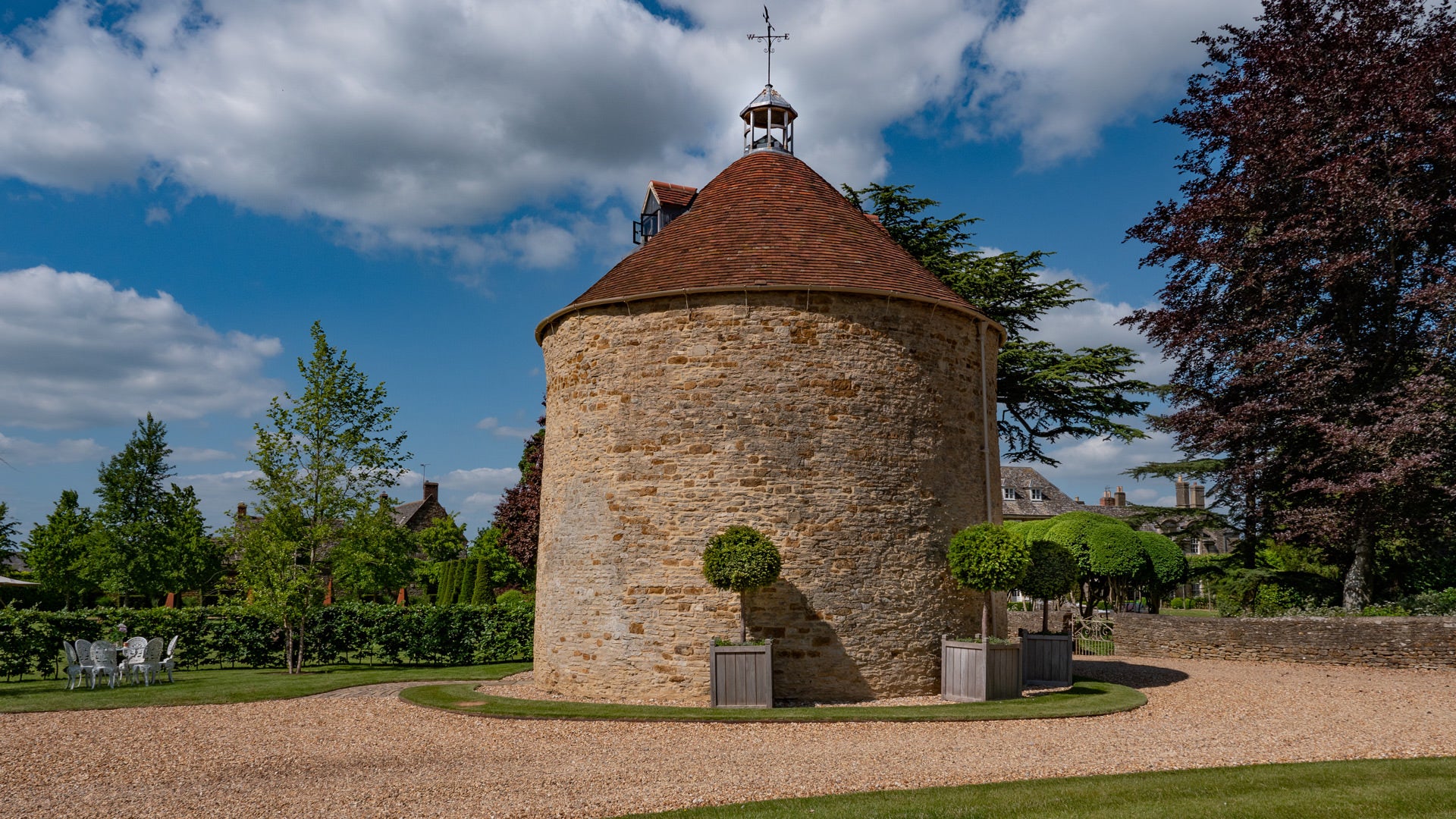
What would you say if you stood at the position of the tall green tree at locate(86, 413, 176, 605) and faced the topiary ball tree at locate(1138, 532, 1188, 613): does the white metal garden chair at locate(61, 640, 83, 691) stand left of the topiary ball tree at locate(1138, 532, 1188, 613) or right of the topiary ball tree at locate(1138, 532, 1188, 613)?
right

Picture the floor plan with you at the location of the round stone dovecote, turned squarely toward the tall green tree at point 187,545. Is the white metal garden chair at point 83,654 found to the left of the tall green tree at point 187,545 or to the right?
left

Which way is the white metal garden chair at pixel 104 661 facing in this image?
away from the camera

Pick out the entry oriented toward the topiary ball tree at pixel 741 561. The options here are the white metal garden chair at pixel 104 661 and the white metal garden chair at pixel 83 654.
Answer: the white metal garden chair at pixel 83 654

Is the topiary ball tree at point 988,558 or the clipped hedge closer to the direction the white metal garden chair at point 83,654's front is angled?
the topiary ball tree

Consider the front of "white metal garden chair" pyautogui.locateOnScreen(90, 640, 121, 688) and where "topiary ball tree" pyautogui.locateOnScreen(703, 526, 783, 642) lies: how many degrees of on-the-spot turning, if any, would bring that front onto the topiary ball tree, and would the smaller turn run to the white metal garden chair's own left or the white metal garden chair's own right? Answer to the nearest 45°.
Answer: approximately 135° to the white metal garden chair's own right

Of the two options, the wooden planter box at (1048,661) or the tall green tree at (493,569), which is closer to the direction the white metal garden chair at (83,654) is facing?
the wooden planter box

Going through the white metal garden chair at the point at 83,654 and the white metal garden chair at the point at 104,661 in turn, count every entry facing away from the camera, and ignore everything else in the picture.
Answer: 1

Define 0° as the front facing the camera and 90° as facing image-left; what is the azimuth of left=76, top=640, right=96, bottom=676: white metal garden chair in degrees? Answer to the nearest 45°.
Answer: approximately 315°

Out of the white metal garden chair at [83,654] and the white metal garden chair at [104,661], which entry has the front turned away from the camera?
the white metal garden chair at [104,661]

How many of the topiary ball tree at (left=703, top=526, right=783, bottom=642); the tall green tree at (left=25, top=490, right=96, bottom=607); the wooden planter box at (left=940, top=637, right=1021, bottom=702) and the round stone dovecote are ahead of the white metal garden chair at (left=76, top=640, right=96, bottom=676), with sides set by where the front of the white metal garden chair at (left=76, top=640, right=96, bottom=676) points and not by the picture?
3

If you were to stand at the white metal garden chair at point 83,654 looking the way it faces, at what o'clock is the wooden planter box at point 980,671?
The wooden planter box is roughly at 12 o'clock from the white metal garden chair.
